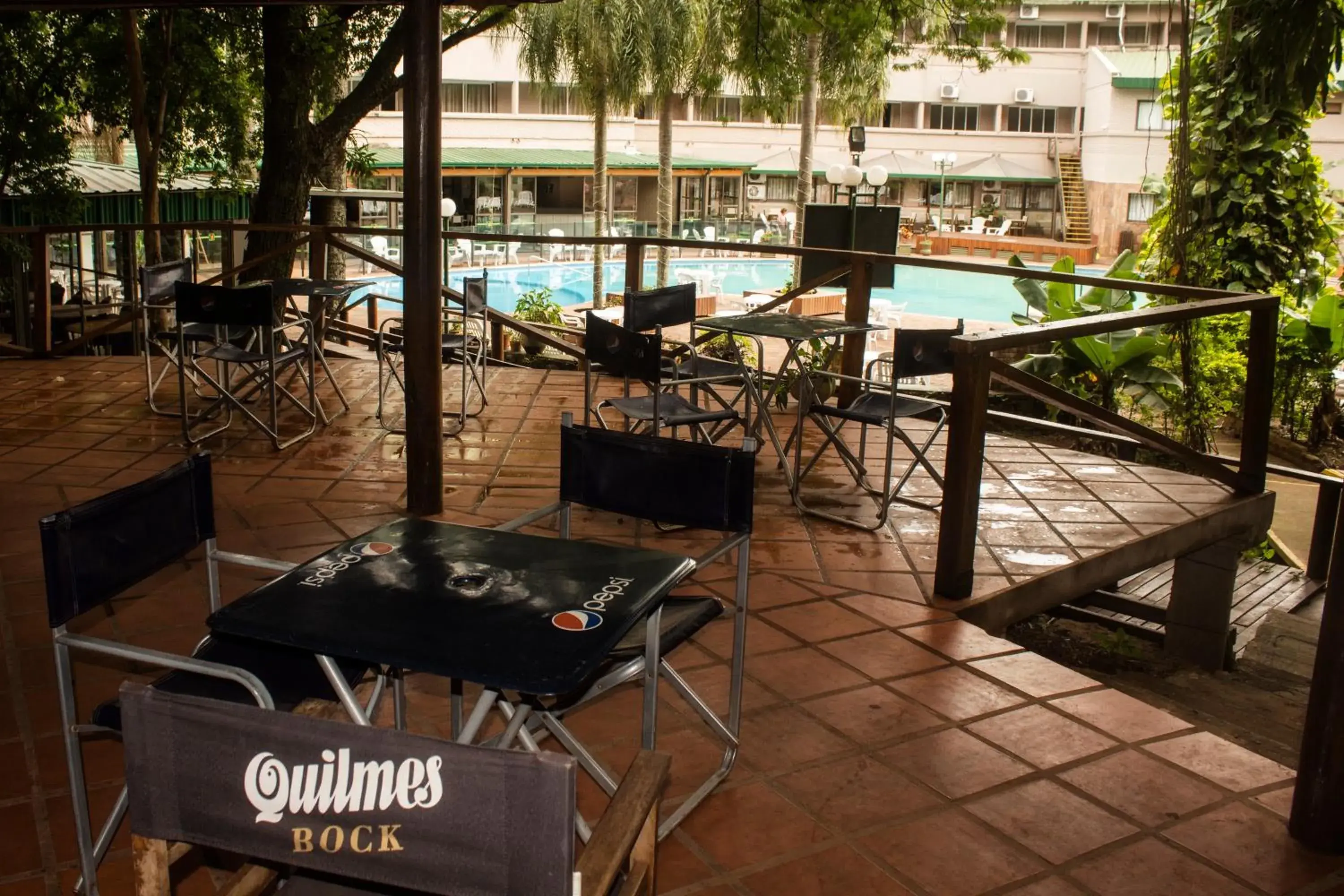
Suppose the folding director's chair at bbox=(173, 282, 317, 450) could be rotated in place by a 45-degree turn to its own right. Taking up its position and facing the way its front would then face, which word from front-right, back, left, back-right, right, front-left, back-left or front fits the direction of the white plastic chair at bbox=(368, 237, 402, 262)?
left

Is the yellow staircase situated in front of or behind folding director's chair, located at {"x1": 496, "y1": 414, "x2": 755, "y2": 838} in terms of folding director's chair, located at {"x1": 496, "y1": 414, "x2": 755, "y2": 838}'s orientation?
behind

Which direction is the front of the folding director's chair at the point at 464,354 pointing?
to the viewer's left

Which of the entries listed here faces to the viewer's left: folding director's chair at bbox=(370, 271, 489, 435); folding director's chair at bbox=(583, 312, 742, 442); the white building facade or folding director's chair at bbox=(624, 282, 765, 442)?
folding director's chair at bbox=(370, 271, 489, 435)

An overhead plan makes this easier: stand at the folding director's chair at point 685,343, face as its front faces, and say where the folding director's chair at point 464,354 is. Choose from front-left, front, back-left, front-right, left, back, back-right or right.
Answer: back

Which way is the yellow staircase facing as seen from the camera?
toward the camera

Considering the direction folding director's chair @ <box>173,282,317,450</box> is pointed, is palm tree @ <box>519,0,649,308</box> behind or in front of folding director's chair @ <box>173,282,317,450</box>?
in front

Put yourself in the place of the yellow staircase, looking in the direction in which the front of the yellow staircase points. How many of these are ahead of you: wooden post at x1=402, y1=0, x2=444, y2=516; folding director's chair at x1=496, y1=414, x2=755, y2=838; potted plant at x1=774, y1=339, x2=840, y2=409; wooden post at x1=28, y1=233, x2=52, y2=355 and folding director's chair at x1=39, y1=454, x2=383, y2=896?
5

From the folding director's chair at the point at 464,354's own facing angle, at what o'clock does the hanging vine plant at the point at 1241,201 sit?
The hanging vine plant is roughly at 5 o'clock from the folding director's chair.

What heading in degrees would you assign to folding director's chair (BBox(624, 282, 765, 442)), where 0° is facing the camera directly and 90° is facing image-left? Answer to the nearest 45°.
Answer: approximately 315°

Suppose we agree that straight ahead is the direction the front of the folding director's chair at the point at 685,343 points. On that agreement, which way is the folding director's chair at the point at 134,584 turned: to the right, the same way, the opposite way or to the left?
the same way

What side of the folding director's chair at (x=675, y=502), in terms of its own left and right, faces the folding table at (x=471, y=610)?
front
